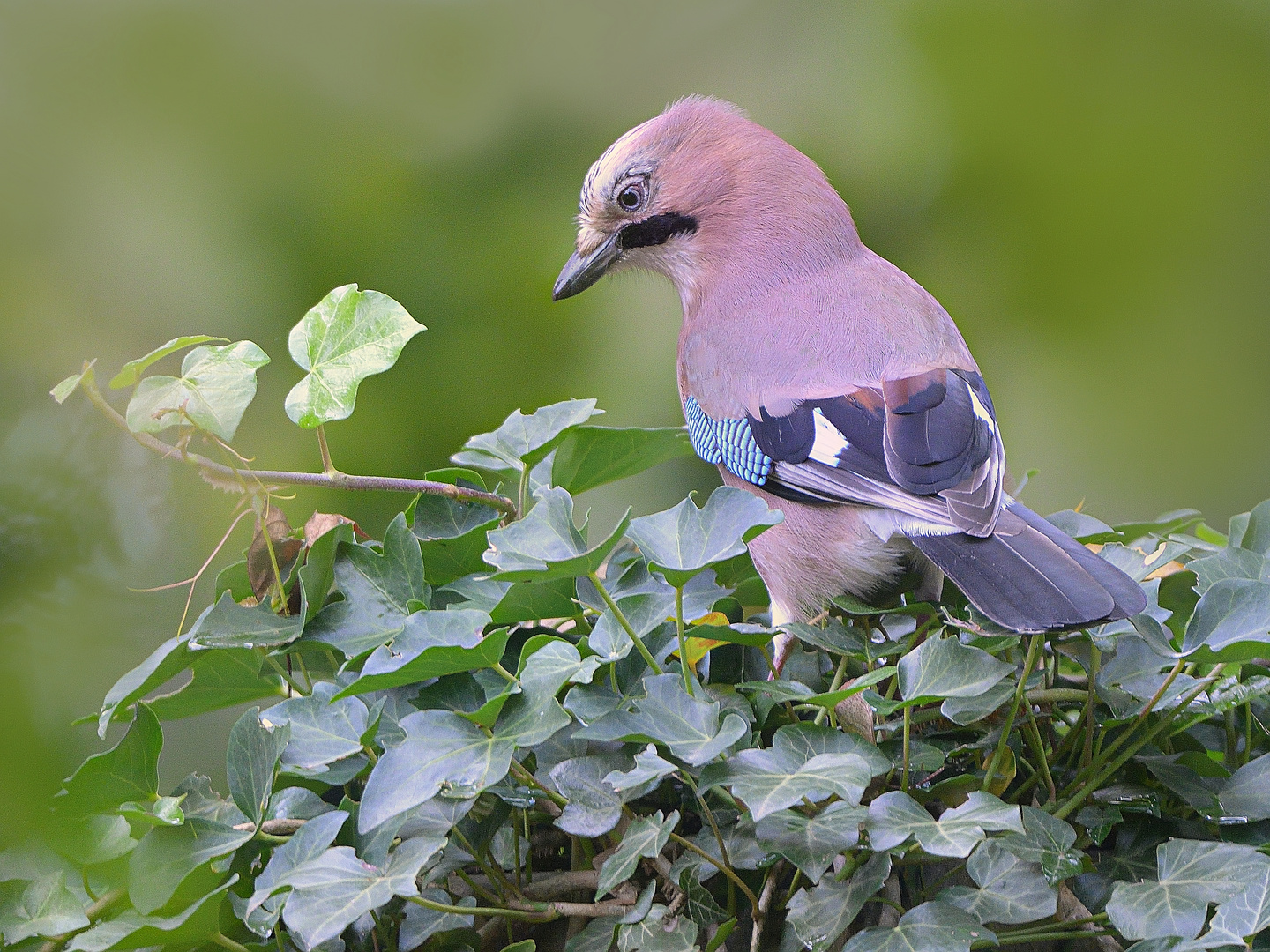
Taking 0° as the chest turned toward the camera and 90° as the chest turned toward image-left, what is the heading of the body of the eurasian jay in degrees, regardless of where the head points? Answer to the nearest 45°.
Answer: approximately 135°
